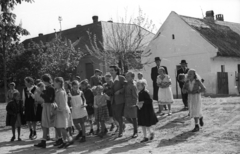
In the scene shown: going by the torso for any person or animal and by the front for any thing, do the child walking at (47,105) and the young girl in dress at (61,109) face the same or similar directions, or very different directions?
same or similar directions

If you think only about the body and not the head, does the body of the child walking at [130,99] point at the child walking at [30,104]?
no

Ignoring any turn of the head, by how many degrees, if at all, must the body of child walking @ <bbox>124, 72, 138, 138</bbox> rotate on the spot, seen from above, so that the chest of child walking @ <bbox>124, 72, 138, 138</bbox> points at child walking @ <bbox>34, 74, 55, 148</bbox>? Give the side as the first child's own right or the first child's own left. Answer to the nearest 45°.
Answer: approximately 45° to the first child's own right

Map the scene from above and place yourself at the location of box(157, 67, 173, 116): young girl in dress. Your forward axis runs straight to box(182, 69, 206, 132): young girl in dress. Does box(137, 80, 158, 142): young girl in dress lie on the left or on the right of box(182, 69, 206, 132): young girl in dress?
right

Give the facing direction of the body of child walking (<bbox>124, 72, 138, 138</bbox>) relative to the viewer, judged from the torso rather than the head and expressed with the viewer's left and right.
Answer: facing the viewer and to the left of the viewer

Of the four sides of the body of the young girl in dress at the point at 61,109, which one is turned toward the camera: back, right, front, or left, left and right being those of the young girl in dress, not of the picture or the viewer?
left

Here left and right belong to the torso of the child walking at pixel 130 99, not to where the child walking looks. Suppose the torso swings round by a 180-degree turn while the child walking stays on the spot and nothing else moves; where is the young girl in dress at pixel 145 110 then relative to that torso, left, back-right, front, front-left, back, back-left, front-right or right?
right

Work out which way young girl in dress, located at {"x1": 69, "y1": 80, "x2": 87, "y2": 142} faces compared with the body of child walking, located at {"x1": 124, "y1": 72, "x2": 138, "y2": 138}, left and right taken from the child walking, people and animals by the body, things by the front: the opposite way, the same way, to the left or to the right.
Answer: the same way

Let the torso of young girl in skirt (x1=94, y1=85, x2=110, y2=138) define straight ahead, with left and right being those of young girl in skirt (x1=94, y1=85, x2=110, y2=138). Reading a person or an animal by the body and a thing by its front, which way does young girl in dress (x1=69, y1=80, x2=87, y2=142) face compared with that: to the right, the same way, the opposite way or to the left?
the same way

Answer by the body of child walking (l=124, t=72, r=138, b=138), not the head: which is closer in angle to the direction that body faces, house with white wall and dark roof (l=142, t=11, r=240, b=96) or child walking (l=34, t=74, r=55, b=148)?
the child walking
